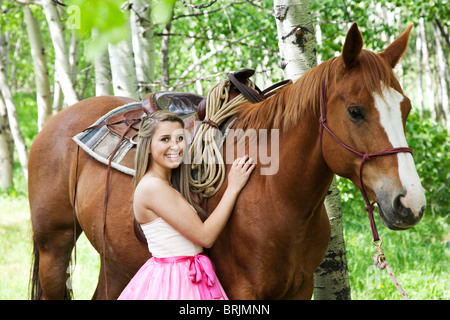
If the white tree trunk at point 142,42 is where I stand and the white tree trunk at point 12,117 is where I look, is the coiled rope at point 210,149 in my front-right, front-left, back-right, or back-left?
back-left

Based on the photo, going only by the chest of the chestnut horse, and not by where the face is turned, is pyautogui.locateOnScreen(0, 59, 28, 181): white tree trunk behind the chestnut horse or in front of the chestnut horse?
behind

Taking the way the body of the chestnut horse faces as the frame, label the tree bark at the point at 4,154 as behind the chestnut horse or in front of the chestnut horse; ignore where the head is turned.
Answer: behind

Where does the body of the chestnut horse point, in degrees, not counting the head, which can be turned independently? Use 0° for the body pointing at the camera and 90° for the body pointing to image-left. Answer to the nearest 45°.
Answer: approximately 315°

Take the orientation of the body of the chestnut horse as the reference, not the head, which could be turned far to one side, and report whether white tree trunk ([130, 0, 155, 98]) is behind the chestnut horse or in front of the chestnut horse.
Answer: behind
